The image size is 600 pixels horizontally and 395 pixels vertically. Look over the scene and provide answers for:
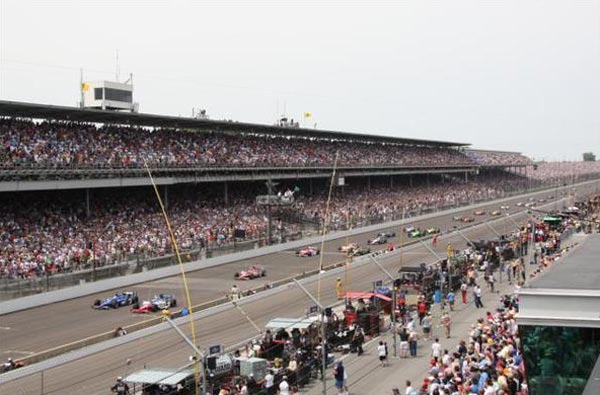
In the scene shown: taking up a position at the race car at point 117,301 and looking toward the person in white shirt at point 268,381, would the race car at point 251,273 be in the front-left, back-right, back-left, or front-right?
back-left

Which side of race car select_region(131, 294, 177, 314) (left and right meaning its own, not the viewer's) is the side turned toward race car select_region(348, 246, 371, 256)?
back

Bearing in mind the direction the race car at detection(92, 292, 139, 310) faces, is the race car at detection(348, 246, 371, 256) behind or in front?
behind

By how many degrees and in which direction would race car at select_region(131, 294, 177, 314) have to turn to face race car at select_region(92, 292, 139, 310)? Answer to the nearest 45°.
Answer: approximately 90° to its right

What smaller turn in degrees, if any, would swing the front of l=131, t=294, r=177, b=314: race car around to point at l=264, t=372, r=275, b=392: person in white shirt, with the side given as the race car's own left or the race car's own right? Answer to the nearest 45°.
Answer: approximately 45° to the race car's own left

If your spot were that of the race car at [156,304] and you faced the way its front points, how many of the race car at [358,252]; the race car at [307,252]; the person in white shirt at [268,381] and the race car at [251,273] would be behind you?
3

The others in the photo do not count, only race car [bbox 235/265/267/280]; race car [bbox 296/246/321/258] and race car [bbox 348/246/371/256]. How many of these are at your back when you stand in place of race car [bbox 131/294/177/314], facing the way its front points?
3

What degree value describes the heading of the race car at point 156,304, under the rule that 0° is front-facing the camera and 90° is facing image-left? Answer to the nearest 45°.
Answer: approximately 45°

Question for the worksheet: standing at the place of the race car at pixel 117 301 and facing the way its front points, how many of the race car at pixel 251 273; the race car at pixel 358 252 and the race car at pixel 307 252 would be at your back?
3

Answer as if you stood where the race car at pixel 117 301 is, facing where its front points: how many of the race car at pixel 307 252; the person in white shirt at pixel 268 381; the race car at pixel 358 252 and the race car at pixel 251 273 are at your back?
3

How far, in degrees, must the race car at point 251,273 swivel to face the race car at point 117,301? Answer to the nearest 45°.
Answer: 0° — it already faces it

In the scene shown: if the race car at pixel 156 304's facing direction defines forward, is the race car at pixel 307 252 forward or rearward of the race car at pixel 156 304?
rearward
